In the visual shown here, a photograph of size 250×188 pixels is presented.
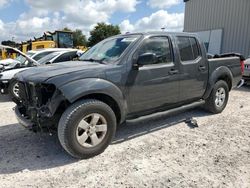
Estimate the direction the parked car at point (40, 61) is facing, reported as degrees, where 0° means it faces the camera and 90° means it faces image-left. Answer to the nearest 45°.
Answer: approximately 45°
